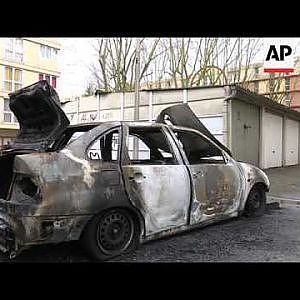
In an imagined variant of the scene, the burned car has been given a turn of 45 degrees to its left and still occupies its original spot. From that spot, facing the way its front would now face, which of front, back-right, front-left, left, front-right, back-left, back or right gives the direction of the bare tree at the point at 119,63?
front

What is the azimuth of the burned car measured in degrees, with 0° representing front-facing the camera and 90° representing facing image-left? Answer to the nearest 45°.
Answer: approximately 225°

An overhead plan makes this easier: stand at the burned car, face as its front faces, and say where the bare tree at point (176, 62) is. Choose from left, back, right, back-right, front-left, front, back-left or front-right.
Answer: front-left
